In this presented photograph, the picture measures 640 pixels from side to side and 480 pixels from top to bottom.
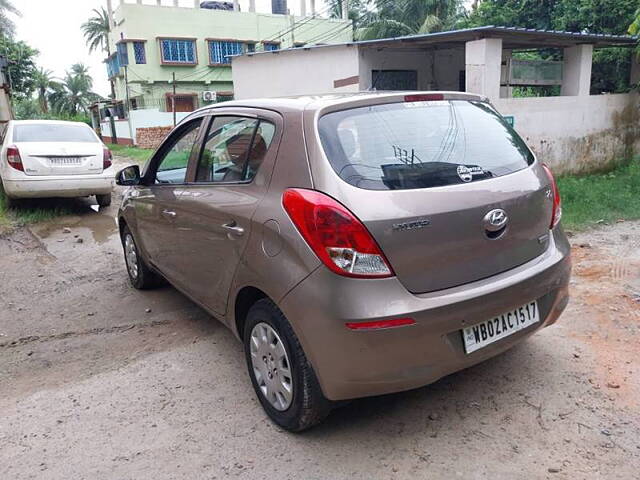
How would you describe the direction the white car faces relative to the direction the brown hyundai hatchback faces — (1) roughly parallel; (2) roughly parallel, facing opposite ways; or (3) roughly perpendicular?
roughly parallel

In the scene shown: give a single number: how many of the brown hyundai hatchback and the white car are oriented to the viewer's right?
0

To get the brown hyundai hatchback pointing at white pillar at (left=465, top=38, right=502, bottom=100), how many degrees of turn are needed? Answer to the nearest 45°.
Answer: approximately 45° to its right

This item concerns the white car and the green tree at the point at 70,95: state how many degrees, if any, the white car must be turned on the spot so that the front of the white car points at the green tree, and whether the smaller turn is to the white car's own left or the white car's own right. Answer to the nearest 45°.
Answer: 0° — it already faces it

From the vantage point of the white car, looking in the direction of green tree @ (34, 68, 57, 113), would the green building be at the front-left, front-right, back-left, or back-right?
front-right

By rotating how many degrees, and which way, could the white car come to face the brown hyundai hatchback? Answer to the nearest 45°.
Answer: approximately 180°

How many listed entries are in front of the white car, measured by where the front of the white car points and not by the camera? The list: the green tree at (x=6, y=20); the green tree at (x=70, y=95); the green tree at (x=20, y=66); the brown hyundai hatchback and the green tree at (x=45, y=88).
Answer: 4

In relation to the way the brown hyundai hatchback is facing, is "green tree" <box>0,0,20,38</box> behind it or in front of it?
in front

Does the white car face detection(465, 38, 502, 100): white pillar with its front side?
no

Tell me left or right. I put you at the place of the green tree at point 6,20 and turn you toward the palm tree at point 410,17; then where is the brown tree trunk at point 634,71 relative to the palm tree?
right

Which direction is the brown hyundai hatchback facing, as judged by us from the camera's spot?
facing away from the viewer and to the left of the viewer

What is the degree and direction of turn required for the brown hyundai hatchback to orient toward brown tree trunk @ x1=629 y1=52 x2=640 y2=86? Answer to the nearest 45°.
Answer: approximately 90° to its right

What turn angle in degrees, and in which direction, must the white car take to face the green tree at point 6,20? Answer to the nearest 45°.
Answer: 0° — it already faces it

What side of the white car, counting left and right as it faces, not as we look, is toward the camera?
back

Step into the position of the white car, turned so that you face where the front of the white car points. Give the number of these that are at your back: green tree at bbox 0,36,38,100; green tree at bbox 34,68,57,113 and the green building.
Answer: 0

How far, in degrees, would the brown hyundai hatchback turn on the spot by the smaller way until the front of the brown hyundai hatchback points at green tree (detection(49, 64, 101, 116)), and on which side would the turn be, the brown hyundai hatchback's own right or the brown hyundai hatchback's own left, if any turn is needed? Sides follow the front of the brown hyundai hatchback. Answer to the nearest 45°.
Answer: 0° — it already faces it

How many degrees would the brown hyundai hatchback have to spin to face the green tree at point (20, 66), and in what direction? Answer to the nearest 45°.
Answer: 0° — it already faces it
